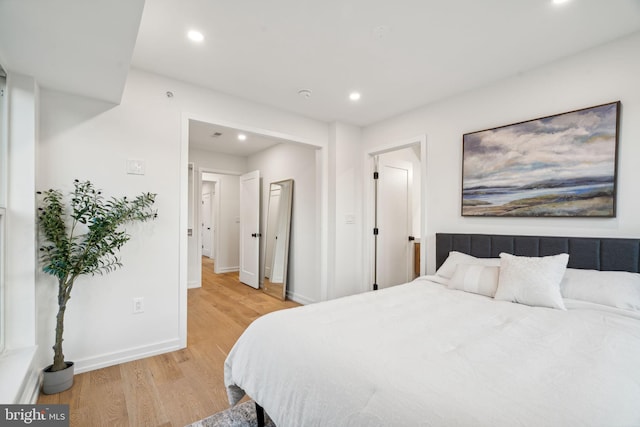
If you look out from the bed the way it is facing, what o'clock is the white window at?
The white window is roughly at 1 o'clock from the bed.

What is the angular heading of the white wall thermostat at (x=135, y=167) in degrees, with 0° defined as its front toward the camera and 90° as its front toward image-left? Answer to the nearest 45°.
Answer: approximately 0°

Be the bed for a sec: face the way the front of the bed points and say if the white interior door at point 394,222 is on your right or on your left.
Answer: on your right

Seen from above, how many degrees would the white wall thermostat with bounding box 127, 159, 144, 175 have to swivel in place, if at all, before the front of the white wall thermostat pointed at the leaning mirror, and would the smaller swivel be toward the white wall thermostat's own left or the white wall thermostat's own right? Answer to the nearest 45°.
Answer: approximately 135° to the white wall thermostat's own left

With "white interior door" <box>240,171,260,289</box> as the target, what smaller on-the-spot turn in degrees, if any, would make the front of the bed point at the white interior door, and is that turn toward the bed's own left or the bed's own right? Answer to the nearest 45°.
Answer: approximately 90° to the bed's own right

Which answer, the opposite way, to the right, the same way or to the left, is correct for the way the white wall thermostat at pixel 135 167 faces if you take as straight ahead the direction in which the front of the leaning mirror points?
to the left

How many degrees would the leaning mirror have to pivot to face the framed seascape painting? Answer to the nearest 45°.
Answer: approximately 90° to its left

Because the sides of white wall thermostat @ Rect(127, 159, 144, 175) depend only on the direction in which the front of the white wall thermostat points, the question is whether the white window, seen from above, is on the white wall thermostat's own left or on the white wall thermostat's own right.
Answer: on the white wall thermostat's own right

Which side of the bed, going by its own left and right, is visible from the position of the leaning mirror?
right

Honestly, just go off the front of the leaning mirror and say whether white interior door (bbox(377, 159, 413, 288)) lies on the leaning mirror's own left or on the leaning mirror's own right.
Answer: on the leaning mirror's own left

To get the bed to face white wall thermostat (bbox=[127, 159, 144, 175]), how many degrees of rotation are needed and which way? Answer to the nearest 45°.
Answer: approximately 45° to its right

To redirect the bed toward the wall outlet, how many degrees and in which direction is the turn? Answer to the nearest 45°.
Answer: approximately 45° to its right

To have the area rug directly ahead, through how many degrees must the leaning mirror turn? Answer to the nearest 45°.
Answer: approximately 45° to its left
